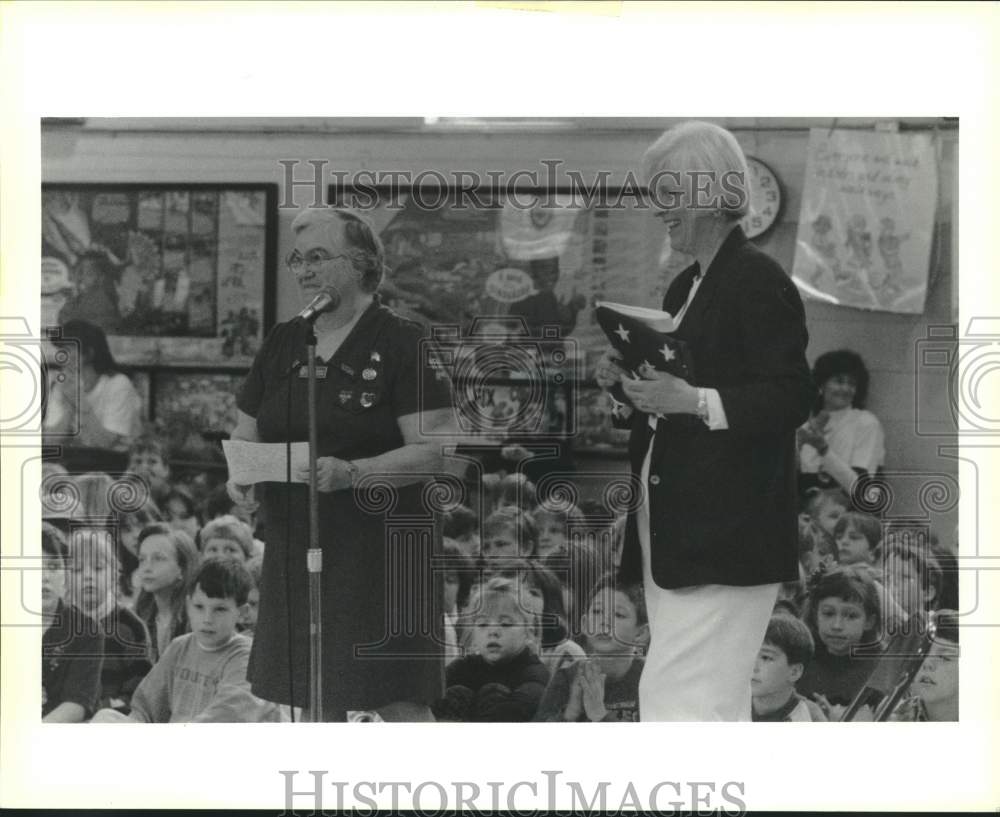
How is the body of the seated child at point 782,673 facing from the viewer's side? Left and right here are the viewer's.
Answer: facing the viewer and to the left of the viewer

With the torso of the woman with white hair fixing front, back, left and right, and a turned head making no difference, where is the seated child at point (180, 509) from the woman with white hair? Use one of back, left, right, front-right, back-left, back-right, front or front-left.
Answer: front

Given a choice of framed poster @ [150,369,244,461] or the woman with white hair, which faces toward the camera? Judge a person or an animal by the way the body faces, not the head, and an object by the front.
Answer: the framed poster

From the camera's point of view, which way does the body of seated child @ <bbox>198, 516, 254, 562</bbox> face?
toward the camera

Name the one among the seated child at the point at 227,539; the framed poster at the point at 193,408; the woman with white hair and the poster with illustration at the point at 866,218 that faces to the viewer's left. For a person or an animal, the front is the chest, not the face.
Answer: the woman with white hair

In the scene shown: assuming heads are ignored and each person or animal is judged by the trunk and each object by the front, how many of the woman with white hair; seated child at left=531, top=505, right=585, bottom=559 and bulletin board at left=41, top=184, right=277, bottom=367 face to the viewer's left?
1

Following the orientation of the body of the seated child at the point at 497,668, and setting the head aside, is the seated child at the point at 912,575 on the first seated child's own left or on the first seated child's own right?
on the first seated child's own left

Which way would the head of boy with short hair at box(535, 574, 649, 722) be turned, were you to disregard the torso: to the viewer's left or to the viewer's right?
to the viewer's left

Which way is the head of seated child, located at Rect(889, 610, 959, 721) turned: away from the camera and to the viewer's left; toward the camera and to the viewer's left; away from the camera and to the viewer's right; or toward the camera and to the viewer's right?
toward the camera and to the viewer's left

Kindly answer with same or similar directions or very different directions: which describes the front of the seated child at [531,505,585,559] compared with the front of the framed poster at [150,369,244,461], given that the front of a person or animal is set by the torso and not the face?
same or similar directions

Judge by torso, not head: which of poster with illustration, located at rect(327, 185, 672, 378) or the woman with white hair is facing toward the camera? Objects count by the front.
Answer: the poster with illustration

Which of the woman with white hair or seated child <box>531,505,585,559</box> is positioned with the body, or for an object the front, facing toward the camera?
the seated child

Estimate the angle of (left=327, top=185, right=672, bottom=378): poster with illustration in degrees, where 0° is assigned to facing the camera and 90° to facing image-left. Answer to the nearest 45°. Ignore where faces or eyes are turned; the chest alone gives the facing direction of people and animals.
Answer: approximately 0°

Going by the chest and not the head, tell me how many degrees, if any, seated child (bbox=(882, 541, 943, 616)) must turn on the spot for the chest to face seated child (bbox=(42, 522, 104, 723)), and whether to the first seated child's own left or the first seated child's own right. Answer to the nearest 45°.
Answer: approximately 45° to the first seated child's own right
